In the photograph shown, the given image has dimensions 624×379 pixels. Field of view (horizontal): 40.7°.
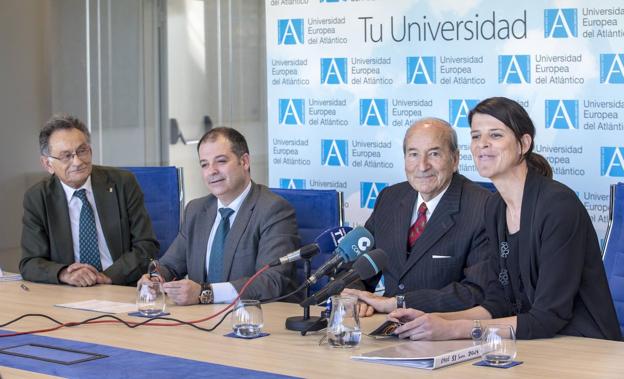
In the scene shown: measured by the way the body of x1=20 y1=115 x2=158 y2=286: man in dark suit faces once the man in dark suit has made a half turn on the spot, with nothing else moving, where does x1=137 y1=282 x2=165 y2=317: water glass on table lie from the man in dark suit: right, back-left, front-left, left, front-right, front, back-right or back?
back

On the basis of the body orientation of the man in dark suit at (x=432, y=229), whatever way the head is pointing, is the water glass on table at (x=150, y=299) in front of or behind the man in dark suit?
in front

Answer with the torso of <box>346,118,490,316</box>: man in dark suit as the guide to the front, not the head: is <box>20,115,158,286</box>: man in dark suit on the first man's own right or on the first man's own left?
on the first man's own right

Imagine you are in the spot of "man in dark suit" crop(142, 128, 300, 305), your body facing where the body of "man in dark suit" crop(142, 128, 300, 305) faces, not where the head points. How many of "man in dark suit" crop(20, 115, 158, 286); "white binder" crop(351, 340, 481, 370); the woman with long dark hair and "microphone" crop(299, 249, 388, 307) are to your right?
1

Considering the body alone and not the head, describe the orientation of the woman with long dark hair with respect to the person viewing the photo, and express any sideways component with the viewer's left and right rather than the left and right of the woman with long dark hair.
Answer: facing the viewer and to the left of the viewer

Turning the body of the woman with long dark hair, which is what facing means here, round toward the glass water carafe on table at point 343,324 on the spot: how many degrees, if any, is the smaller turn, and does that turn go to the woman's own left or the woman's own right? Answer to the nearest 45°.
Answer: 0° — they already face it

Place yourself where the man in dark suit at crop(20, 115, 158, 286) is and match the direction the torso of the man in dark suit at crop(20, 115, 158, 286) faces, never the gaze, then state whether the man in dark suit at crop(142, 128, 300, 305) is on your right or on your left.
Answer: on your left

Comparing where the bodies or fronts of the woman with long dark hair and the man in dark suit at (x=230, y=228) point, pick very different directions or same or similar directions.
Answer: same or similar directions

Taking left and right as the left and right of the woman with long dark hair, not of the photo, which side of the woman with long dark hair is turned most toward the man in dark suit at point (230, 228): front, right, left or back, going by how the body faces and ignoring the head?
right

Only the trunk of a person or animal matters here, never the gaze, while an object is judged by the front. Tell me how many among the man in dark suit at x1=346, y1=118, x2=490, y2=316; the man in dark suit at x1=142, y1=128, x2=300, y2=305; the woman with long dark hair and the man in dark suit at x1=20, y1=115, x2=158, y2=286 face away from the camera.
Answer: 0

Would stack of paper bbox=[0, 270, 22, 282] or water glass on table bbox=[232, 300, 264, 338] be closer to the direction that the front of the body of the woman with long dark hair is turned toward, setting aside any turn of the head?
the water glass on table

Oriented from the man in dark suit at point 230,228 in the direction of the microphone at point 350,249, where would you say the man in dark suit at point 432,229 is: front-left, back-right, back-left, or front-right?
front-left

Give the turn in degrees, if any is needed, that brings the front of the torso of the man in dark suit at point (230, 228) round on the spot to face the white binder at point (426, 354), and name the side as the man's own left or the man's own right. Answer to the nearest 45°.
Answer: approximately 45° to the man's own left

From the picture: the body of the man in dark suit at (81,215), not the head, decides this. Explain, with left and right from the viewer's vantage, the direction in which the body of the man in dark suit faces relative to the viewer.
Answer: facing the viewer
